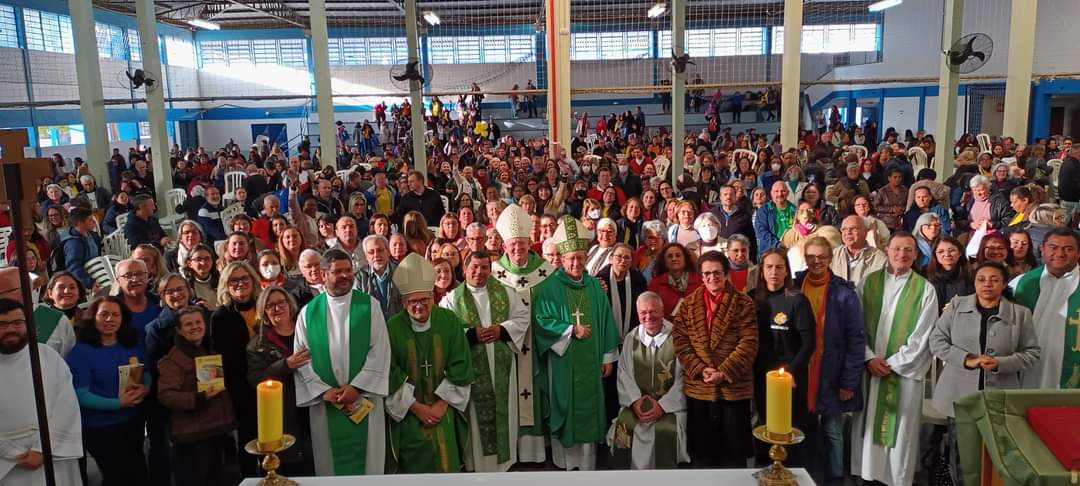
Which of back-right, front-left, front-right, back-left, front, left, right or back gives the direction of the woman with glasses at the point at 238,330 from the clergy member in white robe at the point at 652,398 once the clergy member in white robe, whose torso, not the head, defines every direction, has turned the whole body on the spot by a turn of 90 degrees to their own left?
back

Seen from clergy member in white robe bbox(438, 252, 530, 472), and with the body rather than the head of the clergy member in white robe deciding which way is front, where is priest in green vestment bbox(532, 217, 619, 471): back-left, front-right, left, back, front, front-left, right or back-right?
left

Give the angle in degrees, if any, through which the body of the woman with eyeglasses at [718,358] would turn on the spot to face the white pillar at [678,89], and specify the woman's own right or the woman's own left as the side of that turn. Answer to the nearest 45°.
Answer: approximately 180°

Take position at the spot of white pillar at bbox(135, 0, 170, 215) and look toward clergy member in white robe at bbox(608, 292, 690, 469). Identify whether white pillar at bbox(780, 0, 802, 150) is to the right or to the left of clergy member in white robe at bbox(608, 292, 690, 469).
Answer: left

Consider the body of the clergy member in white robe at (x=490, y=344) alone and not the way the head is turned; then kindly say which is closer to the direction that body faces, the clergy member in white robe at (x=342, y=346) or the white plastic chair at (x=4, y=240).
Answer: the clergy member in white robe

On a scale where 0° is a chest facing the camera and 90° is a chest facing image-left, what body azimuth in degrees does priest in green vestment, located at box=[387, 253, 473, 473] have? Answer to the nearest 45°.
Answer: approximately 0°

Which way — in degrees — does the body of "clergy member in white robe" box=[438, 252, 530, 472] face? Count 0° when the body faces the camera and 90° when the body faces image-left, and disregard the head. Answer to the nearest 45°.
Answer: approximately 0°

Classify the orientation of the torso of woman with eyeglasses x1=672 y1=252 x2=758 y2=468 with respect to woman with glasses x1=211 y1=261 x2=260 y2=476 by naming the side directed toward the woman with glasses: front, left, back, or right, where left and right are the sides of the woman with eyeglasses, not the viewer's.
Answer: right

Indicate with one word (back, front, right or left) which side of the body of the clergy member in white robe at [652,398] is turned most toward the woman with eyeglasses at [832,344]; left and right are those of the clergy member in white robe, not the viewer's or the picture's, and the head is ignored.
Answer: left
